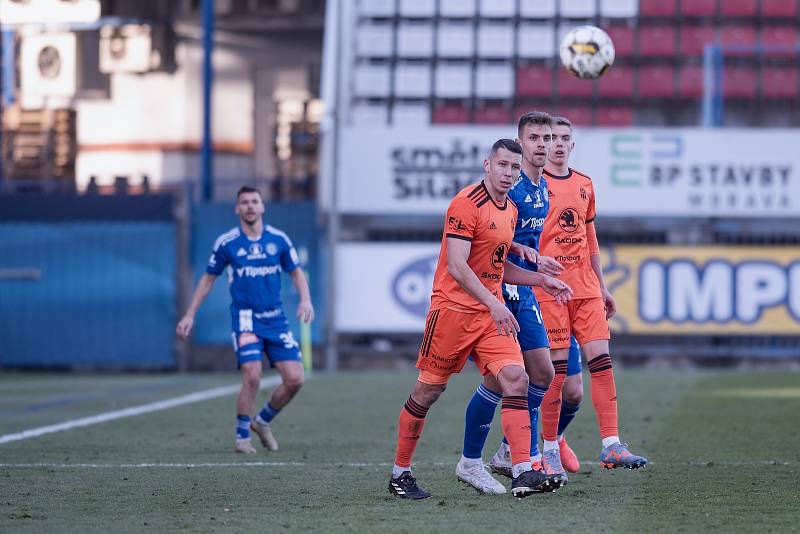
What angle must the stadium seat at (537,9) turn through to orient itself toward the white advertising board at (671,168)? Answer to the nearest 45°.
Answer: approximately 45° to its left

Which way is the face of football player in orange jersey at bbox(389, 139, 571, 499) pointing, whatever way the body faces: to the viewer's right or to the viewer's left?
to the viewer's right

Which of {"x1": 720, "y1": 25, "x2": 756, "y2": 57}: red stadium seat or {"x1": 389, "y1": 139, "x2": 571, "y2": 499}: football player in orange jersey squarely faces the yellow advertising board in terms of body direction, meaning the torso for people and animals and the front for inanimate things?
the red stadium seat

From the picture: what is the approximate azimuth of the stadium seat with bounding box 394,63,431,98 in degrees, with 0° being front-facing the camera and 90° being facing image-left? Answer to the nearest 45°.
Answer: approximately 0°

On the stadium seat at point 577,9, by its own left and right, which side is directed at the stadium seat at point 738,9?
left

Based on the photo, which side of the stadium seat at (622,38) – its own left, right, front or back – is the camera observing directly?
front

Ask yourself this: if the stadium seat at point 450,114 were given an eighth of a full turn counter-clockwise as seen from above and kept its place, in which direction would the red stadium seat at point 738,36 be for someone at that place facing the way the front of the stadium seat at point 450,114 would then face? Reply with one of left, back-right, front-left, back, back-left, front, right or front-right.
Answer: front-left

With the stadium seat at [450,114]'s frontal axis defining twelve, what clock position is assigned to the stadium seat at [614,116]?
the stadium seat at [614,116] is roughly at 9 o'clock from the stadium seat at [450,114].

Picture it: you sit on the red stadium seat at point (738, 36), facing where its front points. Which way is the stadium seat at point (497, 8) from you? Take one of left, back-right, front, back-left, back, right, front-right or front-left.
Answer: right

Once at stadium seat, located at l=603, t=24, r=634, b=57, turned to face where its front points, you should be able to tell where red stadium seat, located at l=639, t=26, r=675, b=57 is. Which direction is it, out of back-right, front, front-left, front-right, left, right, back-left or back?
left

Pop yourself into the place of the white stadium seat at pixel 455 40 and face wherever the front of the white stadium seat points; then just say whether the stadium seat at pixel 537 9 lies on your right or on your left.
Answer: on your left

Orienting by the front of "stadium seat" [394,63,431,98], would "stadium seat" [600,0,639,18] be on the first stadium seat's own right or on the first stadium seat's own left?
on the first stadium seat's own left

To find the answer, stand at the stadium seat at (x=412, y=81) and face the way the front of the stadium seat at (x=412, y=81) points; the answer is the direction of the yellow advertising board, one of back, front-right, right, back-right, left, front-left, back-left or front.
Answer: front-left

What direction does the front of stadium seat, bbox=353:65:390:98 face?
toward the camera

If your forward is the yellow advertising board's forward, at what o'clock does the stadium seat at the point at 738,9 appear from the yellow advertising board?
The stadium seat is roughly at 6 o'clock from the yellow advertising board.

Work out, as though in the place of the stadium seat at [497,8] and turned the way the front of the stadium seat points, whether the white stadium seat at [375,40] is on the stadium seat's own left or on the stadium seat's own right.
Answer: on the stadium seat's own right

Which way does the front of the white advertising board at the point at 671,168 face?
toward the camera
